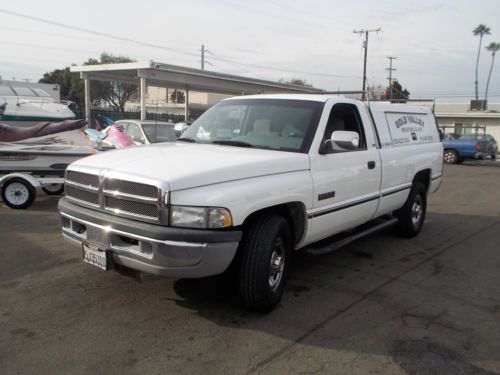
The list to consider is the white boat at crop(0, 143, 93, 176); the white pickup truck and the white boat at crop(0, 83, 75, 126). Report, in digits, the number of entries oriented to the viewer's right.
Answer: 2

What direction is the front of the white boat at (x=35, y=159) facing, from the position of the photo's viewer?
facing to the right of the viewer

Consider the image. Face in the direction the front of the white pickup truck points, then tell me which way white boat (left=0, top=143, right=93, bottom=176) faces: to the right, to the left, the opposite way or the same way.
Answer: the opposite way

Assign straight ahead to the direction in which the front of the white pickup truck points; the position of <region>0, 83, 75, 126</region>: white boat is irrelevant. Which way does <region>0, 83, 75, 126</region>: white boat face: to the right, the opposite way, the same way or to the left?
the opposite way

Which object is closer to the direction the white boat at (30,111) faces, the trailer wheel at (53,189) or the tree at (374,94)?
the tree

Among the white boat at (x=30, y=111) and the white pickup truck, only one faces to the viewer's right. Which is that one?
the white boat

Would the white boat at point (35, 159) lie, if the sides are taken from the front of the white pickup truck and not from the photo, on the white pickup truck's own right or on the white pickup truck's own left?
on the white pickup truck's own right

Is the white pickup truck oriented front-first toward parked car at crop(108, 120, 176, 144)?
no

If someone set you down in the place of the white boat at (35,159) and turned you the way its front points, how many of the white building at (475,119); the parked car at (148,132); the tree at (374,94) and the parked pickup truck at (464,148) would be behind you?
0

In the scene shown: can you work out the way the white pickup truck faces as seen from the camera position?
facing the viewer and to the left of the viewer

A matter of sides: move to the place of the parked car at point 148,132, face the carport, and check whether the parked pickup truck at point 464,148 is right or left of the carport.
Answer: right

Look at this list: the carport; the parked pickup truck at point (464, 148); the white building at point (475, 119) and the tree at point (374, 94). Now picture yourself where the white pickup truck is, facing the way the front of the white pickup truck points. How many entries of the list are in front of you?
0

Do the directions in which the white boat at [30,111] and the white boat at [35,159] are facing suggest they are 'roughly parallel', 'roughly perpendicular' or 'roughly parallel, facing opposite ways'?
roughly parallel

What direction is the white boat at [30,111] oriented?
to the viewer's right
